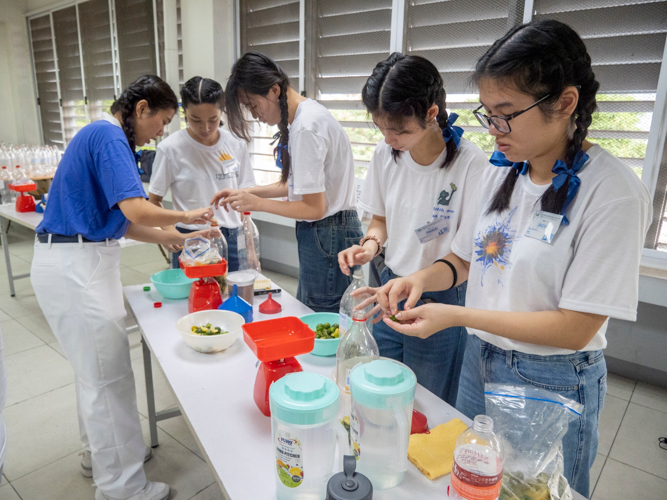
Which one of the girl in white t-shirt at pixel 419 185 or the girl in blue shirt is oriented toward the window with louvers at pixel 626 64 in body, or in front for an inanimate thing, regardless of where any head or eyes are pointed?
the girl in blue shirt

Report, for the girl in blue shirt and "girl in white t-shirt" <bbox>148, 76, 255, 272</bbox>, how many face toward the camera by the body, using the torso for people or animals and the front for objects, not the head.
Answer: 1

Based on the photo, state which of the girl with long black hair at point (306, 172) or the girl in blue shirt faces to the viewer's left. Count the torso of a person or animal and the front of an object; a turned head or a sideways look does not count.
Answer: the girl with long black hair

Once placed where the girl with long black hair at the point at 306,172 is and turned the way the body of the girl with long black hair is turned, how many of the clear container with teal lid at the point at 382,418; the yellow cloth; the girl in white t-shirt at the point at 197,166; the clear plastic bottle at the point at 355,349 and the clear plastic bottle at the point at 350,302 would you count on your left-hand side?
4

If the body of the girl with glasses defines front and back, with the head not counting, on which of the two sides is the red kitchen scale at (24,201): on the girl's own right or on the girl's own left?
on the girl's own right

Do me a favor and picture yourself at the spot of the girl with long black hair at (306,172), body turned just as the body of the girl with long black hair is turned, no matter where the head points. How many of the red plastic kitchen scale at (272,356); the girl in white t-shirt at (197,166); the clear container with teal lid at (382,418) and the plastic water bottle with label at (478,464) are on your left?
3

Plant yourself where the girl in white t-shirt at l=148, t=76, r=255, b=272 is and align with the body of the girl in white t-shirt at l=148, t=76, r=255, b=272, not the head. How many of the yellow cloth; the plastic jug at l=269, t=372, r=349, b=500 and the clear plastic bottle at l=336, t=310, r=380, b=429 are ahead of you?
3

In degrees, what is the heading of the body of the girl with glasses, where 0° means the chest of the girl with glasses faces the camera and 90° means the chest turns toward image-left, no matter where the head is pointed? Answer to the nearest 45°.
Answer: approximately 45°

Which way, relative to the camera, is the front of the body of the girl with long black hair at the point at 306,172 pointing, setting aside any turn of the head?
to the viewer's left

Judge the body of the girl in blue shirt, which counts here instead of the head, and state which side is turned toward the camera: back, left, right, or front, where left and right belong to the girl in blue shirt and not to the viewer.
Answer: right

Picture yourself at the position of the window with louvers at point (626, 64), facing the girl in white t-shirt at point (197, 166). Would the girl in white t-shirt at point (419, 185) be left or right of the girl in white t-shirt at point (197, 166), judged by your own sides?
left

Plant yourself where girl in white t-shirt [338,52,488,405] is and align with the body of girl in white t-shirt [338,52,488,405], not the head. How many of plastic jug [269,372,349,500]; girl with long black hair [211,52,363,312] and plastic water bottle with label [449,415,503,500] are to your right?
1

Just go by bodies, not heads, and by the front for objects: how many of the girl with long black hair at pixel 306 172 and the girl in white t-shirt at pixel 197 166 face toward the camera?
1

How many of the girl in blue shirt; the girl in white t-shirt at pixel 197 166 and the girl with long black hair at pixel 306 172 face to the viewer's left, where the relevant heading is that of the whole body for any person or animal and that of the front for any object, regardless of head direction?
1

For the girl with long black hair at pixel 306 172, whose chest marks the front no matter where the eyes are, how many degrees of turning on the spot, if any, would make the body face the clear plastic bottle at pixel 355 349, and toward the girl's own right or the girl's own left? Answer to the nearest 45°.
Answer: approximately 90° to the girl's own left
